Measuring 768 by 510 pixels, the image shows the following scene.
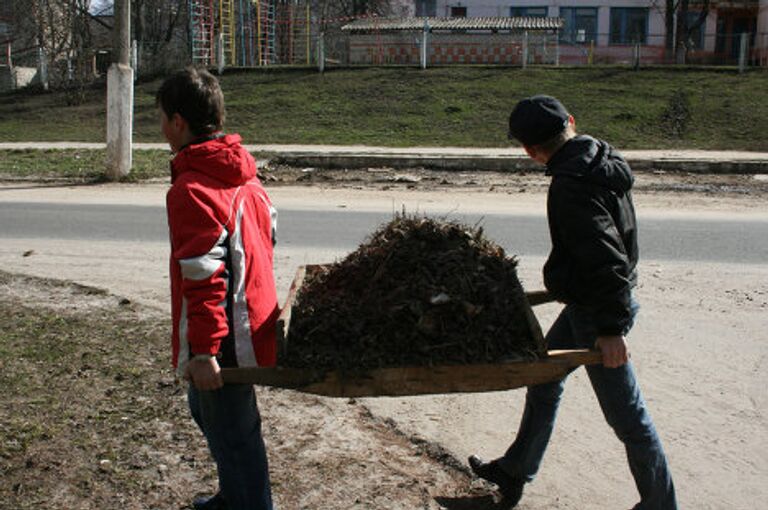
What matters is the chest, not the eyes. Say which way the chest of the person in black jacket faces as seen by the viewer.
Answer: to the viewer's left

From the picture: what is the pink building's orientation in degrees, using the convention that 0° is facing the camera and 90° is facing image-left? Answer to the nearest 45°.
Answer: approximately 0°

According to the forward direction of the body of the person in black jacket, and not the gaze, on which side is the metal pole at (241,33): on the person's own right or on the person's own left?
on the person's own right

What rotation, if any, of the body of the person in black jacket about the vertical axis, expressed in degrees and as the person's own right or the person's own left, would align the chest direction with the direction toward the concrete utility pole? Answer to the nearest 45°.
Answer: approximately 45° to the person's own right

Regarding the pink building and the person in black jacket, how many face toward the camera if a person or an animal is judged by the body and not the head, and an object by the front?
1

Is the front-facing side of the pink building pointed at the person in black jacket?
yes

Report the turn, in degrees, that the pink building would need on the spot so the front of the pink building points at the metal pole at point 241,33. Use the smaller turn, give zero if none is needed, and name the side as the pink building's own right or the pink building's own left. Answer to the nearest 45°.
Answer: approximately 45° to the pink building's own right

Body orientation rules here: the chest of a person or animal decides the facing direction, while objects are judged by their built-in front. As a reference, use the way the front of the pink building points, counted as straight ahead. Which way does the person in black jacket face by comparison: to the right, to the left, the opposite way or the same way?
to the right

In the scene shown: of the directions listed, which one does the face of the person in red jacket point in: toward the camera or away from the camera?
away from the camera

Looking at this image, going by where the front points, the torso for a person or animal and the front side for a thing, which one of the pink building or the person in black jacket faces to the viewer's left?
the person in black jacket
